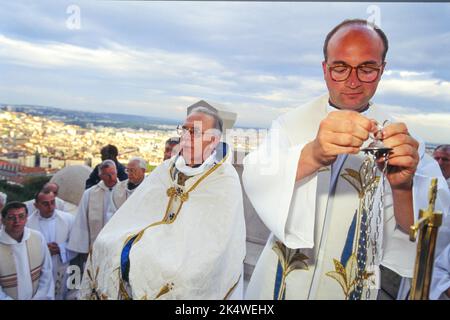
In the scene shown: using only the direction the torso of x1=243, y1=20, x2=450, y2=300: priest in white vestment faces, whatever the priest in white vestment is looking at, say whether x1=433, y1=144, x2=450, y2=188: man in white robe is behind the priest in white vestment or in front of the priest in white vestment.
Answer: behind

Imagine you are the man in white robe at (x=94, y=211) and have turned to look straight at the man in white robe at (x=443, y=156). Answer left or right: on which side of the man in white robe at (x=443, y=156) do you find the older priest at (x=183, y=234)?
right

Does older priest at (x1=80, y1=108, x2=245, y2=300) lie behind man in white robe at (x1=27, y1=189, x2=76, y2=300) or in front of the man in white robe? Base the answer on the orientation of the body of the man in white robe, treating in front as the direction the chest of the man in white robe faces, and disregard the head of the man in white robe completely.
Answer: in front

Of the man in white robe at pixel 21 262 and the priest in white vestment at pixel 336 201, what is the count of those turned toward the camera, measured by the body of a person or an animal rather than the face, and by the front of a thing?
2

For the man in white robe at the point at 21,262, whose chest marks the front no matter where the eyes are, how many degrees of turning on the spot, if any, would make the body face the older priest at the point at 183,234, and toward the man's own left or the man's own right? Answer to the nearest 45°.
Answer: approximately 45° to the man's own left

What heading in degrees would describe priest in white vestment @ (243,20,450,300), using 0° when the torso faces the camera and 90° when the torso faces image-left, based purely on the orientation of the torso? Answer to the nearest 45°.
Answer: approximately 0°

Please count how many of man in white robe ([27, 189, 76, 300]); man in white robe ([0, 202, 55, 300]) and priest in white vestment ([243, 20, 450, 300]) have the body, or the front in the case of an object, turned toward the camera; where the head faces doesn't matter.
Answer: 3

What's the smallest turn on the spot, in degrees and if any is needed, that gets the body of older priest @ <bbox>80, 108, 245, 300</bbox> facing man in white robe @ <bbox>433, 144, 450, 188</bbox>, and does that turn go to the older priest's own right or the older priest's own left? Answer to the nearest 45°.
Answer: approximately 135° to the older priest's own left

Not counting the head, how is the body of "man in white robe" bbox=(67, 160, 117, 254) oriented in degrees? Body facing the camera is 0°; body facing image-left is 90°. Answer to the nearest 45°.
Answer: approximately 315°
